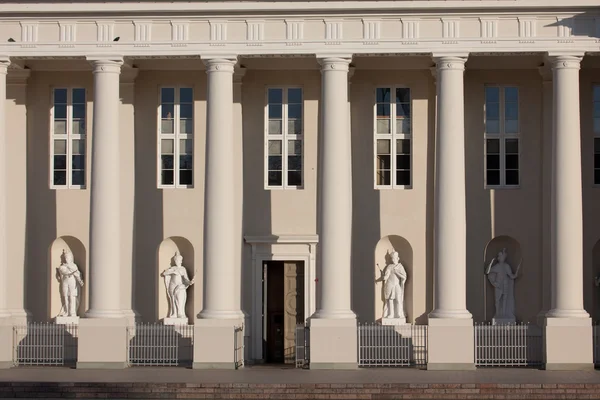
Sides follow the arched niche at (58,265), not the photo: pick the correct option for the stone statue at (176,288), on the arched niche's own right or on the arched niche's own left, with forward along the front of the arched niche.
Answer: on the arched niche's own left

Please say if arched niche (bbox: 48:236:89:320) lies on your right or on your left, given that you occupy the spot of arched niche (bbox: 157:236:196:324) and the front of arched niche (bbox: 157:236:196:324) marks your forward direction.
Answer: on your right

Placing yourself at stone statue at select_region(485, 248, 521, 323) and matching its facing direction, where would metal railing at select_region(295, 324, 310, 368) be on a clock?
The metal railing is roughly at 2 o'clock from the stone statue.

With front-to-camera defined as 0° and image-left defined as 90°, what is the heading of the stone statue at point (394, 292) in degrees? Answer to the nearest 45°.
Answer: approximately 0°
